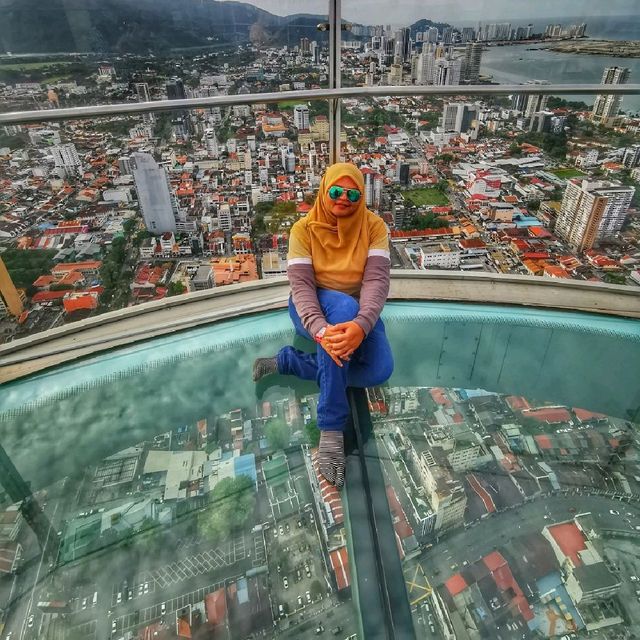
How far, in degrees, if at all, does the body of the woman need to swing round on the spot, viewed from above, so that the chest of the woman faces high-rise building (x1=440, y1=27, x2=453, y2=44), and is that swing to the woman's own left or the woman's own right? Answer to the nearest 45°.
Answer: approximately 135° to the woman's own left

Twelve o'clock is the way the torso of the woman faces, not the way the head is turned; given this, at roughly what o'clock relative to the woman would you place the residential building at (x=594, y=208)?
The residential building is roughly at 8 o'clock from the woman.

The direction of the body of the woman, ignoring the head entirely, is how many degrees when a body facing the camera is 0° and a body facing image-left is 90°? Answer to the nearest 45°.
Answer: approximately 0°

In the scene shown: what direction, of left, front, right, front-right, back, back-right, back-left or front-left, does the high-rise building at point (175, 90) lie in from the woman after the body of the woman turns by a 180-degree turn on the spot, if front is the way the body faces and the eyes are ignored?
front-left

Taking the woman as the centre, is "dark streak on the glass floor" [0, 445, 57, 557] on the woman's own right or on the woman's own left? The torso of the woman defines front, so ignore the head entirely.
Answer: on the woman's own right

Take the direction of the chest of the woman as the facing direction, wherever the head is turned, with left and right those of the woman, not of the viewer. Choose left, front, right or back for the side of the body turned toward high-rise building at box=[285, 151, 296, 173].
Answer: back

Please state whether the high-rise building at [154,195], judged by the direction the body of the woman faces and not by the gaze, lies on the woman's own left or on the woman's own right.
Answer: on the woman's own right

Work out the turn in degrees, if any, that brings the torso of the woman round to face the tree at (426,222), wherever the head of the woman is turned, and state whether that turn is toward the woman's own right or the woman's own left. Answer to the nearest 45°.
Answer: approximately 135° to the woman's own left

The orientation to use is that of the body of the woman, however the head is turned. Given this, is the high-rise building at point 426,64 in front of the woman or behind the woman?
behind

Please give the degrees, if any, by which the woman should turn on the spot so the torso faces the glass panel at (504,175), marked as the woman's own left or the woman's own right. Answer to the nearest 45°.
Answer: approximately 135° to the woman's own left
